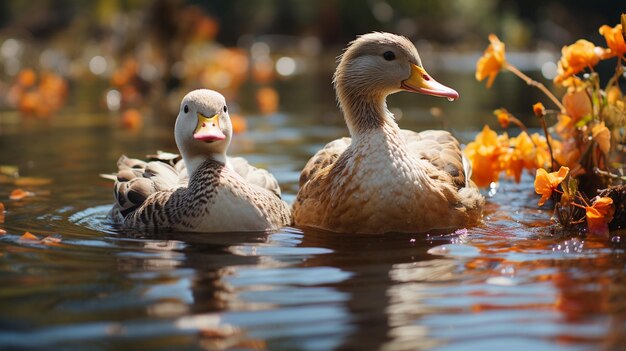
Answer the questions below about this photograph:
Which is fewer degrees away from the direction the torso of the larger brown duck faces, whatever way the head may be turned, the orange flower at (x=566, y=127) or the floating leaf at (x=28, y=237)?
the floating leaf

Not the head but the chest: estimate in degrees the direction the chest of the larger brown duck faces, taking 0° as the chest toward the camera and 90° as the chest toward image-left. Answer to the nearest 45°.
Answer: approximately 0°

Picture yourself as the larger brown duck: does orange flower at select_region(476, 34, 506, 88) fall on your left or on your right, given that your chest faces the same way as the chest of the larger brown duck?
on your left

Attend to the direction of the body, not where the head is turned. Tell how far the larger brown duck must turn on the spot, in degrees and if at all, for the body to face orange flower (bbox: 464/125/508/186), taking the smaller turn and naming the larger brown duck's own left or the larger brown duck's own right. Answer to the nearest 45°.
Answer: approximately 135° to the larger brown duck's own left

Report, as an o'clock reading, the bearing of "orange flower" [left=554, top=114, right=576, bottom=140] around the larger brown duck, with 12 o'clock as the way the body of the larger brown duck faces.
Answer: The orange flower is roughly at 8 o'clock from the larger brown duck.

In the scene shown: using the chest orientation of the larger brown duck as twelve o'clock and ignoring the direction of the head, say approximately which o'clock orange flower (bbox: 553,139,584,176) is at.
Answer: The orange flower is roughly at 8 o'clock from the larger brown duck.

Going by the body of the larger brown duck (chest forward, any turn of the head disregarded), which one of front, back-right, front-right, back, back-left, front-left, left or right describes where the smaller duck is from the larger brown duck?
right

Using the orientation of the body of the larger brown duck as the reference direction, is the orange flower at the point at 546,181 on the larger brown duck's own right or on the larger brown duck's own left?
on the larger brown duck's own left

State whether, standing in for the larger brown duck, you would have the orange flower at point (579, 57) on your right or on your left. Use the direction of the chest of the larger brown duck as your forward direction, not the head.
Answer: on your left
